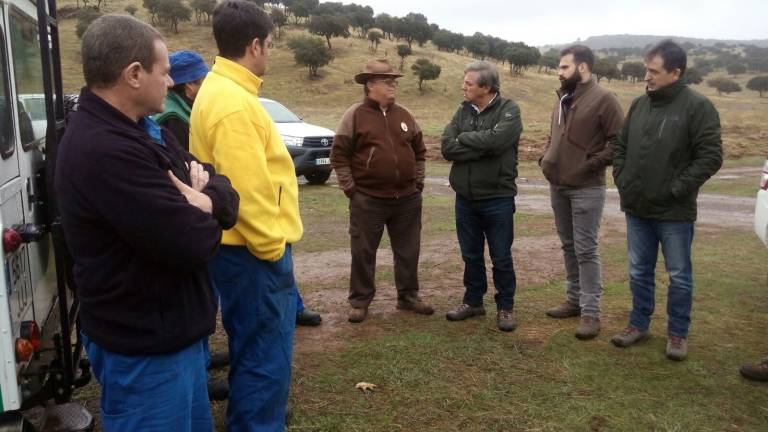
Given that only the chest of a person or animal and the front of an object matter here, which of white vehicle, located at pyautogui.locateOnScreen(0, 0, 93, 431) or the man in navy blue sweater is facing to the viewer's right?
the man in navy blue sweater

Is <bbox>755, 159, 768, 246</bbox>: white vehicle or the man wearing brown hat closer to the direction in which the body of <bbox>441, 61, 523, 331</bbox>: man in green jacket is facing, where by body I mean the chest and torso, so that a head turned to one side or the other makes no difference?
the man wearing brown hat

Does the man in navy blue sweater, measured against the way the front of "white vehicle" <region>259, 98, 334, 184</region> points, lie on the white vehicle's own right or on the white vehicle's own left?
on the white vehicle's own right

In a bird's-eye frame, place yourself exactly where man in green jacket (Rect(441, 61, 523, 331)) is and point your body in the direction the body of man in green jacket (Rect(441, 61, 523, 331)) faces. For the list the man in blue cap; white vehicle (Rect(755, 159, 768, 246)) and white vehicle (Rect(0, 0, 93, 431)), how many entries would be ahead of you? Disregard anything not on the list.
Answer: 2

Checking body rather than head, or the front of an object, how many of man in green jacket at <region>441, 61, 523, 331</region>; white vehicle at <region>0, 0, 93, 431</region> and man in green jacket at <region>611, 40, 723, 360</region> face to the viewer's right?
0

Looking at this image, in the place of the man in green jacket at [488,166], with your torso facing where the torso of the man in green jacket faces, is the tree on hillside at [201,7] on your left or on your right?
on your right

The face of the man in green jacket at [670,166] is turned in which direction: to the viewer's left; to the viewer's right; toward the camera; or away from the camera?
to the viewer's left

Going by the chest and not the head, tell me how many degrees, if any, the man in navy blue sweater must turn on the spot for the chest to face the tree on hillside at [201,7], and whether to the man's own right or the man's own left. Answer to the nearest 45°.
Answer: approximately 90° to the man's own left

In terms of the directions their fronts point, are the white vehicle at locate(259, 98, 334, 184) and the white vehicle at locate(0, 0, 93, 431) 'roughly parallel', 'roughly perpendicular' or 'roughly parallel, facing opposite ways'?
roughly parallel, facing opposite ways

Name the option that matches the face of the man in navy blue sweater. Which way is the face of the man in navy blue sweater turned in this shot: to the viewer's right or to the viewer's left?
to the viewer's right

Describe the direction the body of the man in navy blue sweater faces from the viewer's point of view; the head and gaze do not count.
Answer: to the viewer's right

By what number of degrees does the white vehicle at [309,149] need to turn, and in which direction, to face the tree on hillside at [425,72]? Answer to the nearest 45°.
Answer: approximately 135° to its left

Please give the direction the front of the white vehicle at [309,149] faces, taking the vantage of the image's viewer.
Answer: facing the viewer and to the right of the viewer

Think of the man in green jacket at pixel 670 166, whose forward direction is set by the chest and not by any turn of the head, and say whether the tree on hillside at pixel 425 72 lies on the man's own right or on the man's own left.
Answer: on the man's own right

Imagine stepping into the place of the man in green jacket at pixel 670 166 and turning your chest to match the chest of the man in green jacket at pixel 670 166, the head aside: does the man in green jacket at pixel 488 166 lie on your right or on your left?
on your right

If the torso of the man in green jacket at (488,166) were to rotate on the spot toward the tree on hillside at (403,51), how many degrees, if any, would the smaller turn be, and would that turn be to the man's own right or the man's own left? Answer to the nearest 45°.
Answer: approximately 135° to the man's own right

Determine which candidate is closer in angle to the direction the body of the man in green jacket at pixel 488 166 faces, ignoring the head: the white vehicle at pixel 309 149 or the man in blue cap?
the man in blue cap

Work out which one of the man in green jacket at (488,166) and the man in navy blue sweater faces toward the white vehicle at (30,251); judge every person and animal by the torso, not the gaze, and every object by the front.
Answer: the man in green jacket
